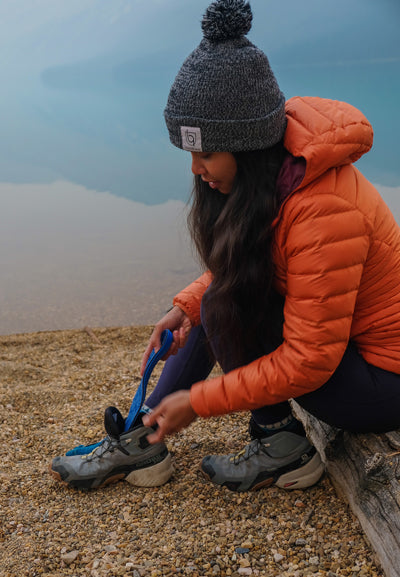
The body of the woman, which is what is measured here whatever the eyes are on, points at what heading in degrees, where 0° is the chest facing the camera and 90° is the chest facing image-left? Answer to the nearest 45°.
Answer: approximately 90°
